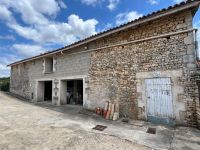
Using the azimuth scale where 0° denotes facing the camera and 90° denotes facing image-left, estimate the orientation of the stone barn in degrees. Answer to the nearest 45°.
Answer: approximately 45°
